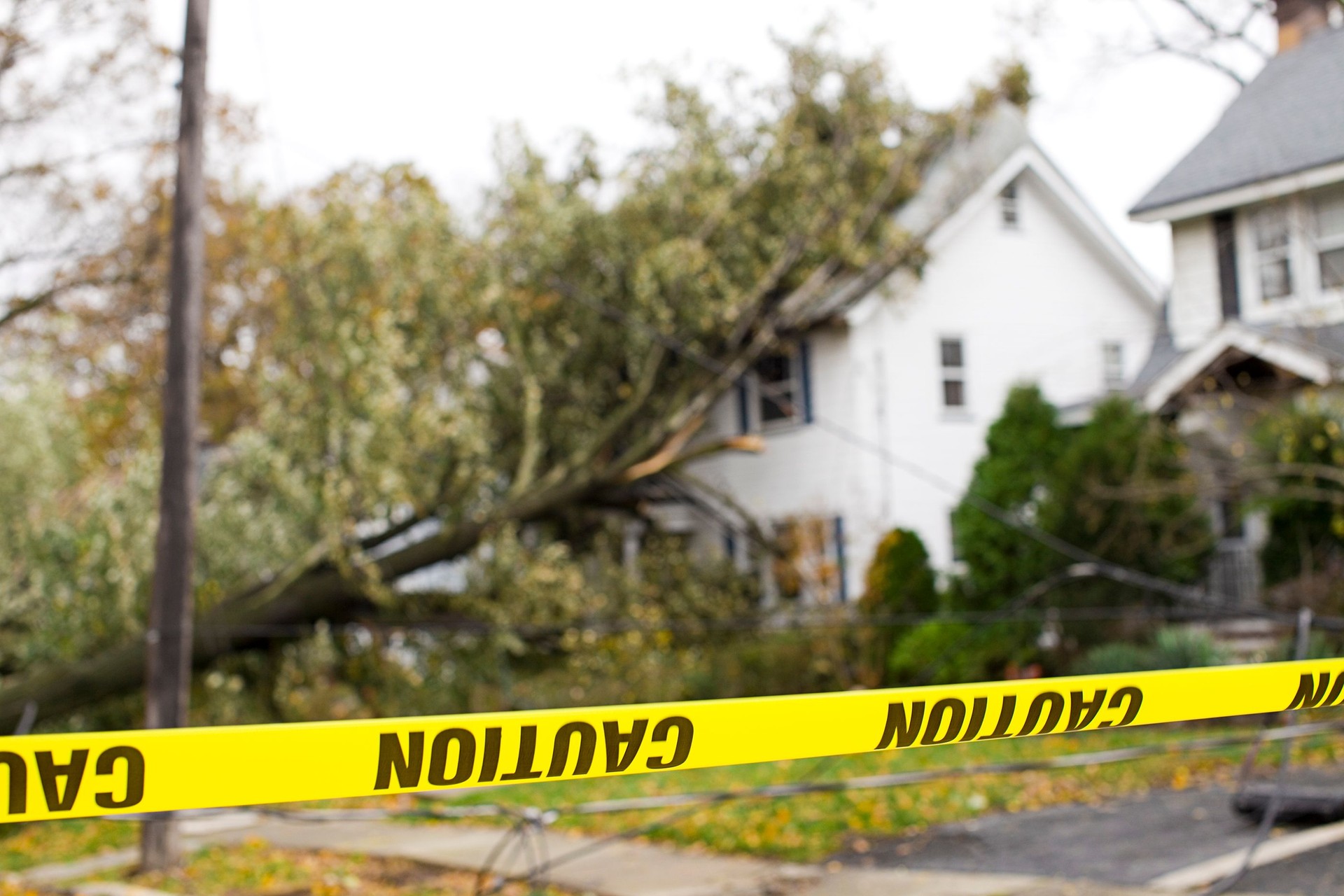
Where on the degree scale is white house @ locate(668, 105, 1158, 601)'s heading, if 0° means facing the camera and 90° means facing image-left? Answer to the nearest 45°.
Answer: approximately 45°

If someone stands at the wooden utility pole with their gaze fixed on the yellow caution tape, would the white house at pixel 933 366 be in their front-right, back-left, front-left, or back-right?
back-left

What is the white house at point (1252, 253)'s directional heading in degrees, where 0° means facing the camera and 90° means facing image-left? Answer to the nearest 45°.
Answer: approximately 45°

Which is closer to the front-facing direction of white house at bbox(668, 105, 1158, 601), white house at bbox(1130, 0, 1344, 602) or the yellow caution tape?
the yellow caution tape

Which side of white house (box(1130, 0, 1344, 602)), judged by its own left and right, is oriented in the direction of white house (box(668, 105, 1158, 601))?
right
